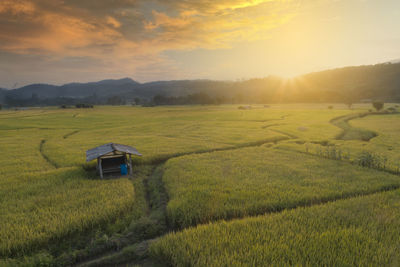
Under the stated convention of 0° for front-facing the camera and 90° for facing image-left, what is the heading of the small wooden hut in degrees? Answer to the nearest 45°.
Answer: approximately 0°
